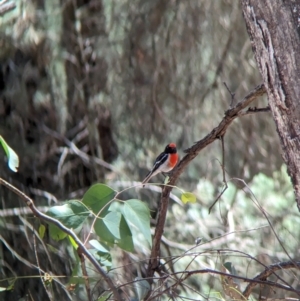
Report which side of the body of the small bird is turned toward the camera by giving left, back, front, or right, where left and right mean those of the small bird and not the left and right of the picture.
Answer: right

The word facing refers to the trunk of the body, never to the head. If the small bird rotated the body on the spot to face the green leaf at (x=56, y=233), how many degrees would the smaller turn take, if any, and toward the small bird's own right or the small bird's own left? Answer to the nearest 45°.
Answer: approximately 90° to the small bird's own right

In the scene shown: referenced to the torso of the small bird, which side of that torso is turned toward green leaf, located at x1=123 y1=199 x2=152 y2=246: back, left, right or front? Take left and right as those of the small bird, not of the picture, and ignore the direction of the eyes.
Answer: right

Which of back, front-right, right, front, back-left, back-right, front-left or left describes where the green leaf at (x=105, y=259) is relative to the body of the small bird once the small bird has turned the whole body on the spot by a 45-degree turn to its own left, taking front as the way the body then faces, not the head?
back-right

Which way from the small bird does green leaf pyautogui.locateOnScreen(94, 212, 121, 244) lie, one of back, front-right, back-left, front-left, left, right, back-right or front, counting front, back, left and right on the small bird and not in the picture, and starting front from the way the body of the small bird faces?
right

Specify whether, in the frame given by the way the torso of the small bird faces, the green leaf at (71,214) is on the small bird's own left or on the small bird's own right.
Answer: on the small bird's own right
